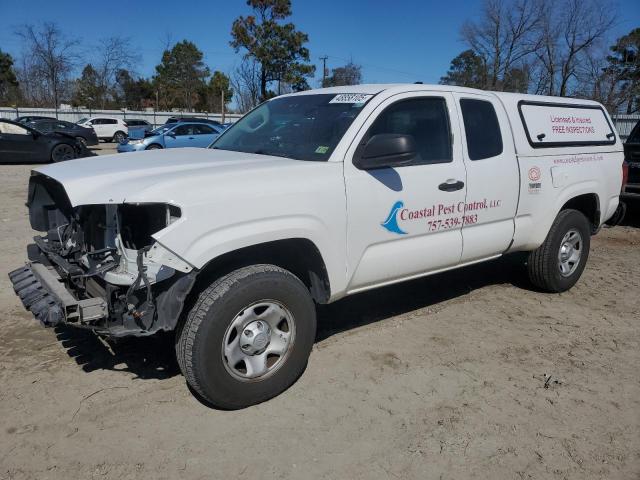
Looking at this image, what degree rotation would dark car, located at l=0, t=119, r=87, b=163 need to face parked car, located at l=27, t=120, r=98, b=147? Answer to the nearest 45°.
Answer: approximately 90° to its left

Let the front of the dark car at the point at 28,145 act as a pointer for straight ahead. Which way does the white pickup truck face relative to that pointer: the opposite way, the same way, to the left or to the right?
the opposite way

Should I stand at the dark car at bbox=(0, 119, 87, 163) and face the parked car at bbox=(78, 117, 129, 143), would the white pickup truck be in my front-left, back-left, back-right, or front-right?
back-right

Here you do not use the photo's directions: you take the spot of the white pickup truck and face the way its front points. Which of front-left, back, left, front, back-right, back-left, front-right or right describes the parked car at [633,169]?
back

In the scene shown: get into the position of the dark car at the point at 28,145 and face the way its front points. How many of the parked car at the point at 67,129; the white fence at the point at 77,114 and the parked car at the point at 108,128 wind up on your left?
3

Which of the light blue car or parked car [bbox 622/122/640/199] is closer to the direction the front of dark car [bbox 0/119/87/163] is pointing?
the light blue car

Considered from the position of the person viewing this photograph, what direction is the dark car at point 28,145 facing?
facing to the right of the viewer

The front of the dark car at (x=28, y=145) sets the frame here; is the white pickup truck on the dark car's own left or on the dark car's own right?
on the dark car's own right

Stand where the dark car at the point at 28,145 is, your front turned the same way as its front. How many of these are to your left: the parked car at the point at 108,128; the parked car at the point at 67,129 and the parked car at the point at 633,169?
2

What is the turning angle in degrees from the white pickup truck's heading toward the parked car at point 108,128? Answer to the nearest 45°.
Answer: approximately 135° to its right

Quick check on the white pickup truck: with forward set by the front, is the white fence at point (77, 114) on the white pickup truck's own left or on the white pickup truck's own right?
on the white pickup truck's own right

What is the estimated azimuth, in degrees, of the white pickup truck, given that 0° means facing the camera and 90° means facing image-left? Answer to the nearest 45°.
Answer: approximately 45°

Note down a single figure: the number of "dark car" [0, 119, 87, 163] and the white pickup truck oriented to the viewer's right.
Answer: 1
